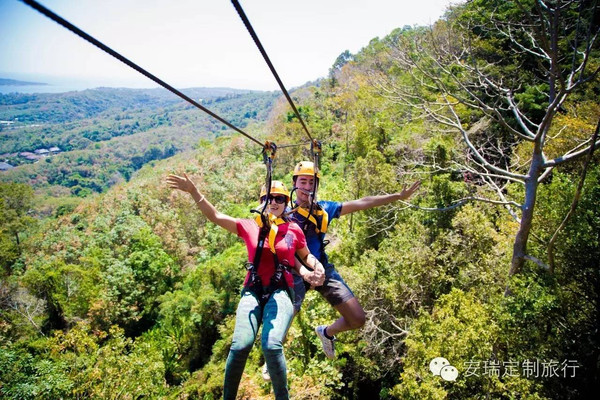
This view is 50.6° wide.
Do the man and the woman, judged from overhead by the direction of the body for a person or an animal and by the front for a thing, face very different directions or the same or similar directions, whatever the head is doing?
same or similar directions

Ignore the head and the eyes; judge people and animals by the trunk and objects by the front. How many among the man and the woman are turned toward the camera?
2

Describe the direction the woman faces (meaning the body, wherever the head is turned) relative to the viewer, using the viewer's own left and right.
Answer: facing the viewer

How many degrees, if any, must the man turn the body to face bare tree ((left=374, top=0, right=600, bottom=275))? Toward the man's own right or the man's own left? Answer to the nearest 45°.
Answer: approximately 135° to the man's own left

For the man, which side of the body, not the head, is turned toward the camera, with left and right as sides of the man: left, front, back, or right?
front

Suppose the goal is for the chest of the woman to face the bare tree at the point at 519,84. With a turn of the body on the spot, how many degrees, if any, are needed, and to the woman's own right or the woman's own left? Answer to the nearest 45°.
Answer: approximately 135° to the woman's own left

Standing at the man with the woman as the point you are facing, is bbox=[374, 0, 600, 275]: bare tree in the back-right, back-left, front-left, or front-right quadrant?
back-right

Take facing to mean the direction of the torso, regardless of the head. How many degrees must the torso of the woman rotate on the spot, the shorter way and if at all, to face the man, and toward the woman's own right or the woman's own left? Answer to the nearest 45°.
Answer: approximately 135° to the woman's own left

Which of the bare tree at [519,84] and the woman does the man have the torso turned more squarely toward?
the woman
